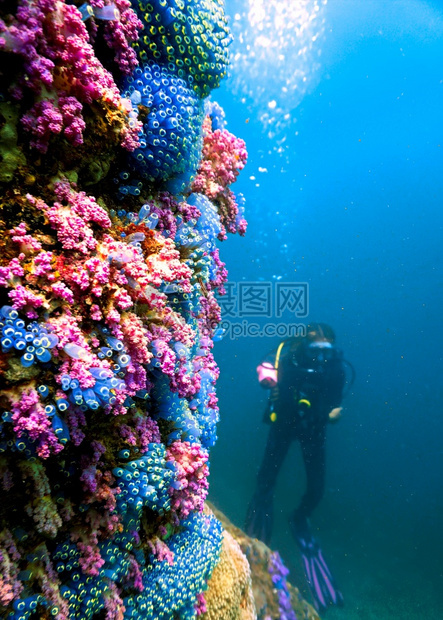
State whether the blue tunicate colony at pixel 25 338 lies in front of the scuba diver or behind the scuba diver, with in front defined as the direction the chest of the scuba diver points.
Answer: in front

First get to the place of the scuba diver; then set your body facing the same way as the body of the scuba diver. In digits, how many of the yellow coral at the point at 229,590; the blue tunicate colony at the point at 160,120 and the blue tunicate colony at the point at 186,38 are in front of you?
3

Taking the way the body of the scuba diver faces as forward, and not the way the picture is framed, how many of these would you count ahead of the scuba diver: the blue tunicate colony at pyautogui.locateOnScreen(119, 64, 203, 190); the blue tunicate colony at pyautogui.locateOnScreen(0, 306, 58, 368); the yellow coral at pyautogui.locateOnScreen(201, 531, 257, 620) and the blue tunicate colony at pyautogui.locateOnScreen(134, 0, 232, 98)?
4

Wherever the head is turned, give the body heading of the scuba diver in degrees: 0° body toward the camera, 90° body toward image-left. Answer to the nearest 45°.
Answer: approximately 0°

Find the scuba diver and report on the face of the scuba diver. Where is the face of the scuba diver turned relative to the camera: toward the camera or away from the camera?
toward the camera

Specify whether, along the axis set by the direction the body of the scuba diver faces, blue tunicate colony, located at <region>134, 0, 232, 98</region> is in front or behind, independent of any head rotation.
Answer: in front

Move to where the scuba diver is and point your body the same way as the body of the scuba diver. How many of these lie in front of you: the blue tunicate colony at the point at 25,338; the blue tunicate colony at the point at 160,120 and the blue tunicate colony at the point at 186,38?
3

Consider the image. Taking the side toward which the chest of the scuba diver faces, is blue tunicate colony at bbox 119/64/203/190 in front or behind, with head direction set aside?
in front
